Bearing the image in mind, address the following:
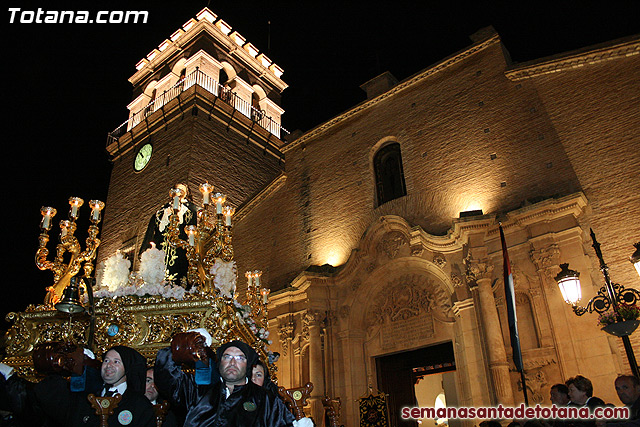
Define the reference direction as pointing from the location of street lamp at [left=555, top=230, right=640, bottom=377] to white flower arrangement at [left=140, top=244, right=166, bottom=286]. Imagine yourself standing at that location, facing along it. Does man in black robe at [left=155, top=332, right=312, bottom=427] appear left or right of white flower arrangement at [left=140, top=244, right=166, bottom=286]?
left

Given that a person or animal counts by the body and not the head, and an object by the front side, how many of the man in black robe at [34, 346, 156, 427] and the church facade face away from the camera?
0

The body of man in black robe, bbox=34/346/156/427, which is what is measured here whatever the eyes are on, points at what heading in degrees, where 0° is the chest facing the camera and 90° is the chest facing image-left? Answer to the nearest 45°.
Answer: approximately 45°

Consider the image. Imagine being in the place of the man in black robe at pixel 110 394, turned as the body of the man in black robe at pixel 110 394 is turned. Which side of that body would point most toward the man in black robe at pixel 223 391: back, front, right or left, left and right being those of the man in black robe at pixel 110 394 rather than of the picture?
left

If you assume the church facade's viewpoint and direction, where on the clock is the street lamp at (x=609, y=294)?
The street lamp is roughly at 10 o'clock from the church facade.

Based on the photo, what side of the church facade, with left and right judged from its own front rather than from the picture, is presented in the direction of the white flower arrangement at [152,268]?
front

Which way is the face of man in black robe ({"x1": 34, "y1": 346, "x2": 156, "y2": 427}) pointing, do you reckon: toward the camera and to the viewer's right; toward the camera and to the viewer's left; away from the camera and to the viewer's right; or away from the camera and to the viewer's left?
toward the camera and to the viewer's left

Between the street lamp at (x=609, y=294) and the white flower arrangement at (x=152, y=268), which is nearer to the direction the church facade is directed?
the white flower arrangement

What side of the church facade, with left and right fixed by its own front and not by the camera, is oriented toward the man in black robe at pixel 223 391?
front

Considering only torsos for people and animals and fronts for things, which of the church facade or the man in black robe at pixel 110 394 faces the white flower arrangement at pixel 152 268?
the church facade

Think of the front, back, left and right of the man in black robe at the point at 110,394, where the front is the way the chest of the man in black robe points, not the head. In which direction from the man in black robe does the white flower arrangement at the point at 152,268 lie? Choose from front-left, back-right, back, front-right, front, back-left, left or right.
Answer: back-right

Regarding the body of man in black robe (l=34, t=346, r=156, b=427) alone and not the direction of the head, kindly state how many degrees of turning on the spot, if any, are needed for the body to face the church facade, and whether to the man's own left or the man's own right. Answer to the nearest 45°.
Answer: approximately 180°
